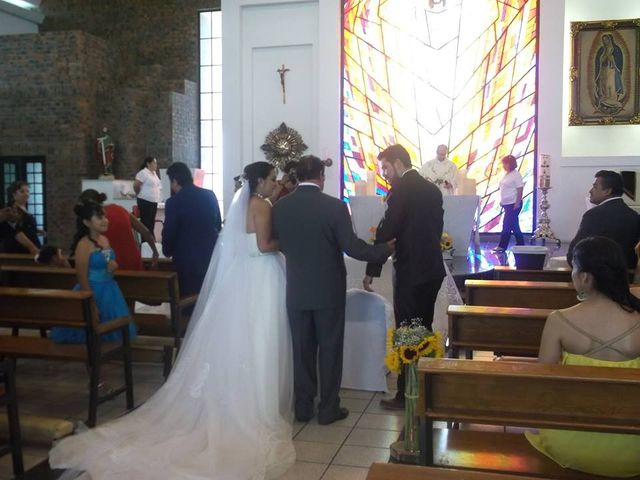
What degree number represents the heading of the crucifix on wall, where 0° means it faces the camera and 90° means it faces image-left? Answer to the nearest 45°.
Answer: approximately 0°

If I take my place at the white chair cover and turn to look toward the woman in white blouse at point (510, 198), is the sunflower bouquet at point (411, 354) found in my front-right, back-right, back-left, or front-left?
back-right

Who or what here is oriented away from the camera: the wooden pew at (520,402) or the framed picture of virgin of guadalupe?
the wooden pew

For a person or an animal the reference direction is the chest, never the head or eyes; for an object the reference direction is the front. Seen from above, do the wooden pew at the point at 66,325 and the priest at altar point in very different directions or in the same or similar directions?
very different directions

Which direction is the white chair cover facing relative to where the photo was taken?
away from the camera

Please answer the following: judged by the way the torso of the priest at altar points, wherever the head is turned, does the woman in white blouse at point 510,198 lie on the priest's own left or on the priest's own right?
on the priest's own left

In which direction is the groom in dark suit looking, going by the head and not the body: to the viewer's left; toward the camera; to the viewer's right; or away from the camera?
to the viewer's left

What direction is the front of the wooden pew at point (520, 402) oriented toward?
away from the camera

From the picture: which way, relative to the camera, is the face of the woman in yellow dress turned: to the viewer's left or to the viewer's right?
to the viewer's left

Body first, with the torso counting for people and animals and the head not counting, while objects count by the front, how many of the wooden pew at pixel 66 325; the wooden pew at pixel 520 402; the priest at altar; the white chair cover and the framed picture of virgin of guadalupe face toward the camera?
2
